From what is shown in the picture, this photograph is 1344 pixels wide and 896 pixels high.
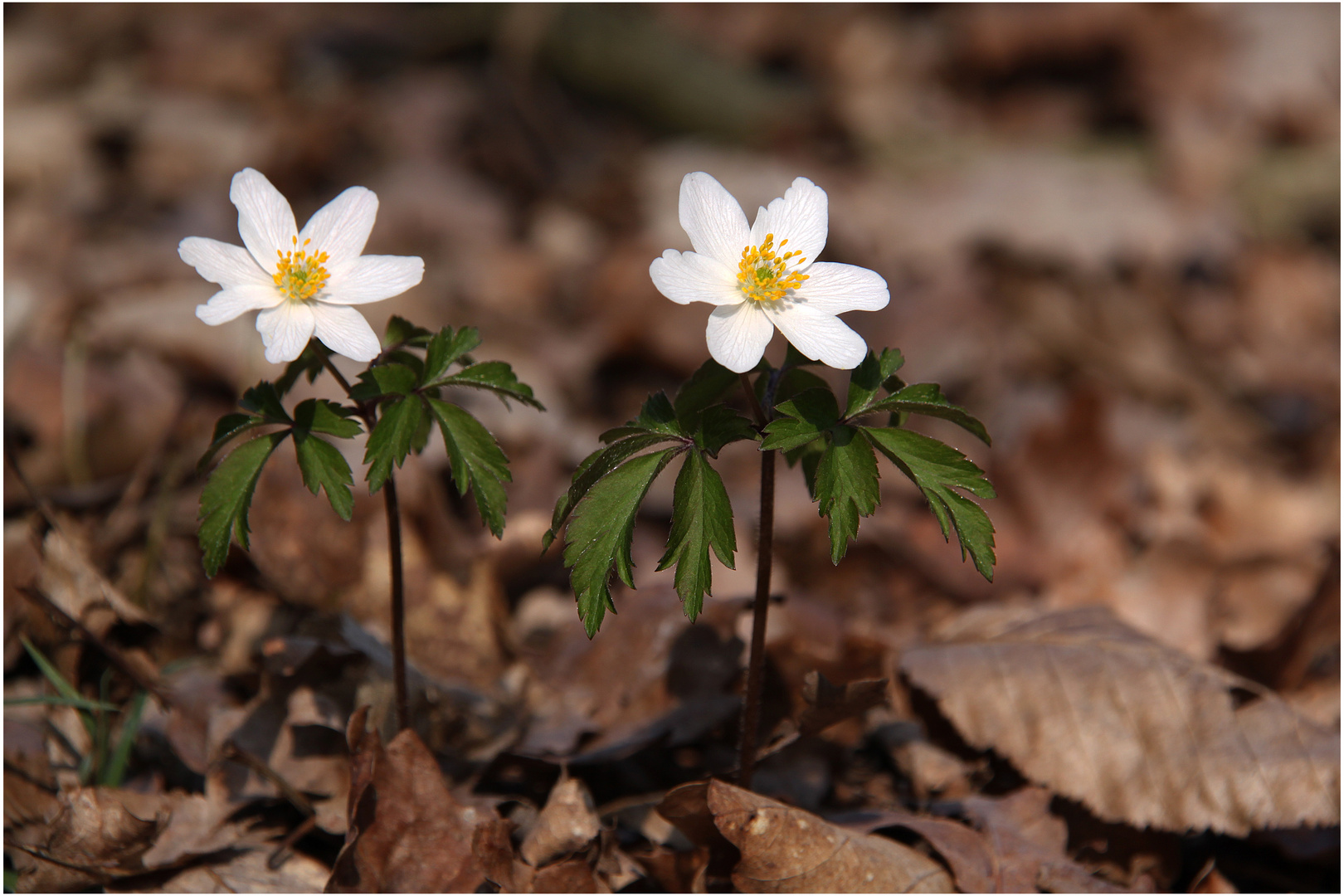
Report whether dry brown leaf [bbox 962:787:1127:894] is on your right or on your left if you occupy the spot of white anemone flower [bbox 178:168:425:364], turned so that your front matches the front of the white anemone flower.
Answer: on your left

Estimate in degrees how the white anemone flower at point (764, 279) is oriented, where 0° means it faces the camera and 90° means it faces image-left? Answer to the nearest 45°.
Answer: approximately 0°

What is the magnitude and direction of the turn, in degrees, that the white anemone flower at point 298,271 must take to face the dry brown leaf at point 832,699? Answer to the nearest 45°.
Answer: approximately 90° to its left

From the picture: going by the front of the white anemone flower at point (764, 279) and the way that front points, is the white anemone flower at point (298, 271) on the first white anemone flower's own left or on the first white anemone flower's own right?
on the first white anemone flower's own right

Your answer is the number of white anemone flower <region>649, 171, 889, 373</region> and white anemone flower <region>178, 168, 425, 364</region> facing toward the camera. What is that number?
2

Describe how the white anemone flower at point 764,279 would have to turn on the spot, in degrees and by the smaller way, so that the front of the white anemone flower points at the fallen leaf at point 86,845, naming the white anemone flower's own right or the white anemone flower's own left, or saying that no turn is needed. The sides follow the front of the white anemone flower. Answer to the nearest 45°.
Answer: approximately 90° to the white anemone flower's own right

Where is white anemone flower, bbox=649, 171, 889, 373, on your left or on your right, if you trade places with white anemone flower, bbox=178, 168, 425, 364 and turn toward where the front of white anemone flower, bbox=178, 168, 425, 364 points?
on your left
